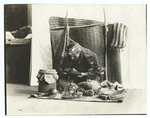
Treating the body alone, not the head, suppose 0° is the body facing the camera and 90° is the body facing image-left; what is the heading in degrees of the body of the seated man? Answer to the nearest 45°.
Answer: approximately 45°
